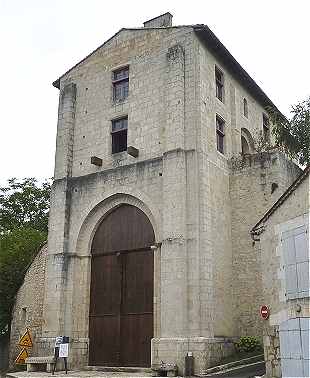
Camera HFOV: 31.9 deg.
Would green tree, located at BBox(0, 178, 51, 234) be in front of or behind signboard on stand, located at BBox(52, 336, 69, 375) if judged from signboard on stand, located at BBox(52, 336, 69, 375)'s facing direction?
behind

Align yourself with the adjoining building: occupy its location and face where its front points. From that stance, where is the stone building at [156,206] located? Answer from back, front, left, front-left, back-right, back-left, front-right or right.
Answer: right

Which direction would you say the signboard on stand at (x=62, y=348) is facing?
toward the camera

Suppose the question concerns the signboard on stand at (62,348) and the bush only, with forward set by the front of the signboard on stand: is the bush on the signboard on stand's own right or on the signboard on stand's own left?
on the signboard on stand's own left

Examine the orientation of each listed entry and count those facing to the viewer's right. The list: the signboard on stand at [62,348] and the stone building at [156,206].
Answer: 0

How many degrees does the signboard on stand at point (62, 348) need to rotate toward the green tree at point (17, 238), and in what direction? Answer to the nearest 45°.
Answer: approximately 180°

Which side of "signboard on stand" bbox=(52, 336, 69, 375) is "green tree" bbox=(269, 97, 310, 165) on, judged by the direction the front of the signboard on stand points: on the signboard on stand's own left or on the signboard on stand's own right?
on the signboard on stand's own left

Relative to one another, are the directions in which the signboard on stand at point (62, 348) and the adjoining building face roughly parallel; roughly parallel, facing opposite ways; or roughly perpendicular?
roughly perpendicular

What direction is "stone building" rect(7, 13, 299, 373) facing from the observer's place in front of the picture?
facing the viewer and to the left of the viewer

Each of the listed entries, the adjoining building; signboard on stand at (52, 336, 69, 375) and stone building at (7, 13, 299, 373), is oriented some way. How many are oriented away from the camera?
0

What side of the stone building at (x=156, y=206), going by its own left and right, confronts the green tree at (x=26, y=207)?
right

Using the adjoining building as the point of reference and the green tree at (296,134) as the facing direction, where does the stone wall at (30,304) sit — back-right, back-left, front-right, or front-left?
front-left

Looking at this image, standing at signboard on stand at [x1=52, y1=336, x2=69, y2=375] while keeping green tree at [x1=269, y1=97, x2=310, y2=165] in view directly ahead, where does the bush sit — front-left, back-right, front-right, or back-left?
front-right
